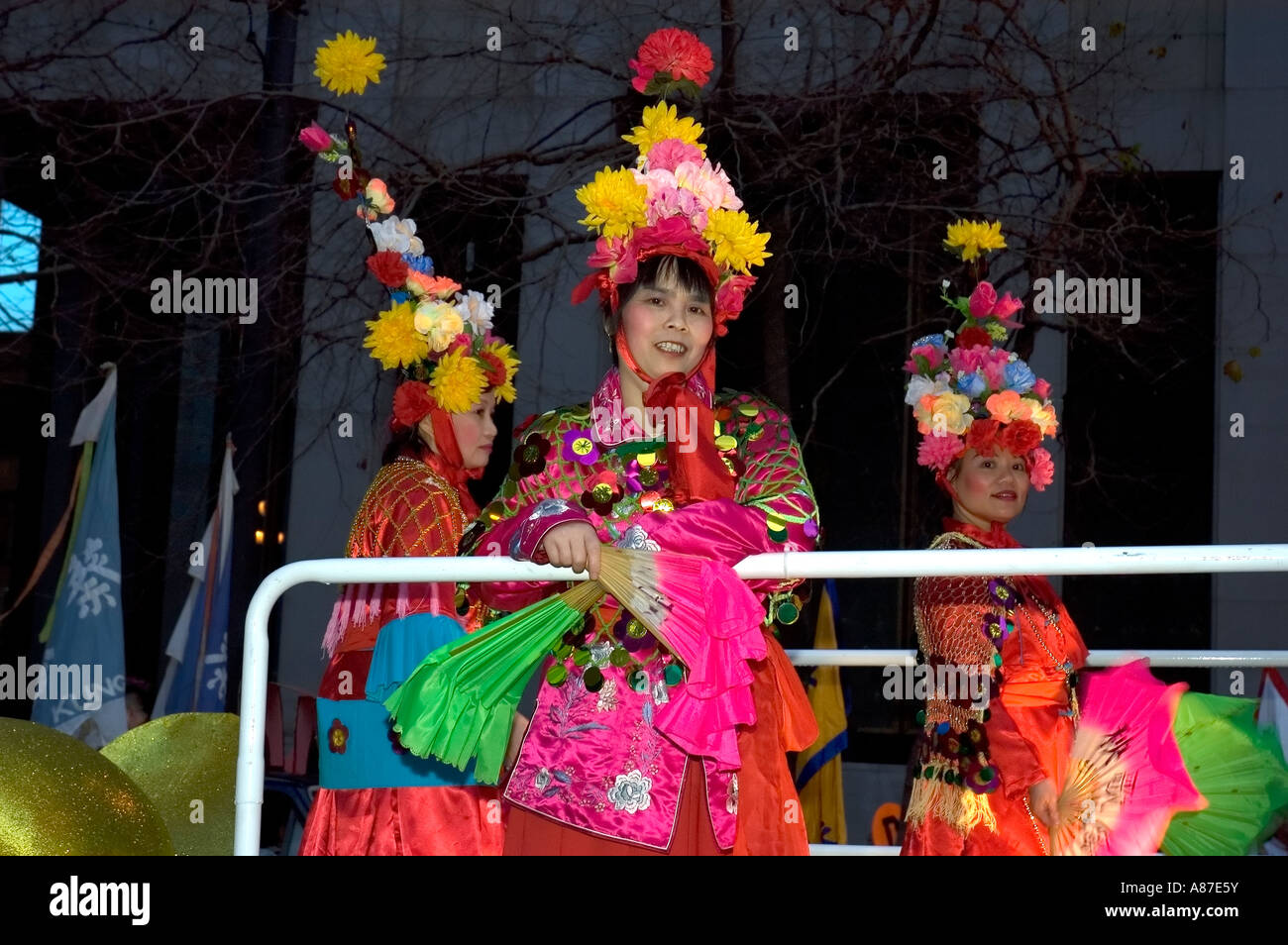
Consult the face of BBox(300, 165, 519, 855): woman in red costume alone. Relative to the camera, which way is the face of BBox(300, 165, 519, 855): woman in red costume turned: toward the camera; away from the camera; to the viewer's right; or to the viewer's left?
to the viewer's right

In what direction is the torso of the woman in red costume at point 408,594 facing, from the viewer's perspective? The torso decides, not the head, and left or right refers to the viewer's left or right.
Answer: facing to the right of the viewer

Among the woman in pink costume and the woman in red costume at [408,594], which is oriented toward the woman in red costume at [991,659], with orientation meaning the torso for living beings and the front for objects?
the woman in red costume at [408,594]

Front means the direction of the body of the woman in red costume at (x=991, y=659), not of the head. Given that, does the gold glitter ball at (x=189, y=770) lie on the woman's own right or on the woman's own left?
on the woman's own right

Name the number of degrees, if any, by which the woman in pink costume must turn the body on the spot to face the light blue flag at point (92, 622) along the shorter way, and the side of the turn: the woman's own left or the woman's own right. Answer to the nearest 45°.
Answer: approximately 135° to the woman's own right

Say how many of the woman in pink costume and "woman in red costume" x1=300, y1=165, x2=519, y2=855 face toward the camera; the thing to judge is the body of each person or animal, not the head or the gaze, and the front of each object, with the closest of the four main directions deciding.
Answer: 1

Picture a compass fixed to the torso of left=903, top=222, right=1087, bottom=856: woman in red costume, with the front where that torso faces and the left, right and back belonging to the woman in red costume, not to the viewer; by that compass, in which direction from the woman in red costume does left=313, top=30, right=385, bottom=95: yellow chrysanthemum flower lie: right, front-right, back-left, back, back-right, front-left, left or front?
back-right

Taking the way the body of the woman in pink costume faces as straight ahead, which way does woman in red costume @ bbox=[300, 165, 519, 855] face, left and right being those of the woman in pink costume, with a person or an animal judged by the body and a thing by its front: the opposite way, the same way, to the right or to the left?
to the left

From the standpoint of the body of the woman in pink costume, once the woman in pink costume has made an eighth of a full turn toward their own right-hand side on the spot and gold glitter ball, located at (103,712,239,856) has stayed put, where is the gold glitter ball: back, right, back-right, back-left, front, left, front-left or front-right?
right

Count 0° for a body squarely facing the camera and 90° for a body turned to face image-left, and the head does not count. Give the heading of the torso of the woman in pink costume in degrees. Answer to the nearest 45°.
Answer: approximately 0°
